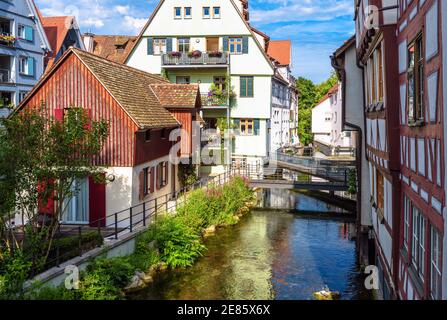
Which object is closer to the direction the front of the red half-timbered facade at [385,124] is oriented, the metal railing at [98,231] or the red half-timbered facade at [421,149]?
the metal railing

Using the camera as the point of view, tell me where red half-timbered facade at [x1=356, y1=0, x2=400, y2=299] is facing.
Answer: facing to the left of the viewer

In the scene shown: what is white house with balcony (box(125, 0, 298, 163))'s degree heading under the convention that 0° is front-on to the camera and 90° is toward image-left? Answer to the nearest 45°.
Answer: approximately 0°

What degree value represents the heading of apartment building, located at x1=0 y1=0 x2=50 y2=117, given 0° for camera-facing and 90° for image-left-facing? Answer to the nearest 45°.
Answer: approximately 315°

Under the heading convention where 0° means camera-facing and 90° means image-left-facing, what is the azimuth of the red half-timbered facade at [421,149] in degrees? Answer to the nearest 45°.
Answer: approximately 90°

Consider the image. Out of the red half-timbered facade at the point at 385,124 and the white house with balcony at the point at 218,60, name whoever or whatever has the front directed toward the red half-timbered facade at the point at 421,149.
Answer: the white house with balcony

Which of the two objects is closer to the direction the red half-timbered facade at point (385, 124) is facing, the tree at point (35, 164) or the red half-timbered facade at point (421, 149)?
the tree

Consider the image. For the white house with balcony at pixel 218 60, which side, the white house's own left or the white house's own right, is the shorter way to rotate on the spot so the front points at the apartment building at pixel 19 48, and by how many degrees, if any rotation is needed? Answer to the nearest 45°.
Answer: approximately 90° to the white house's own right
